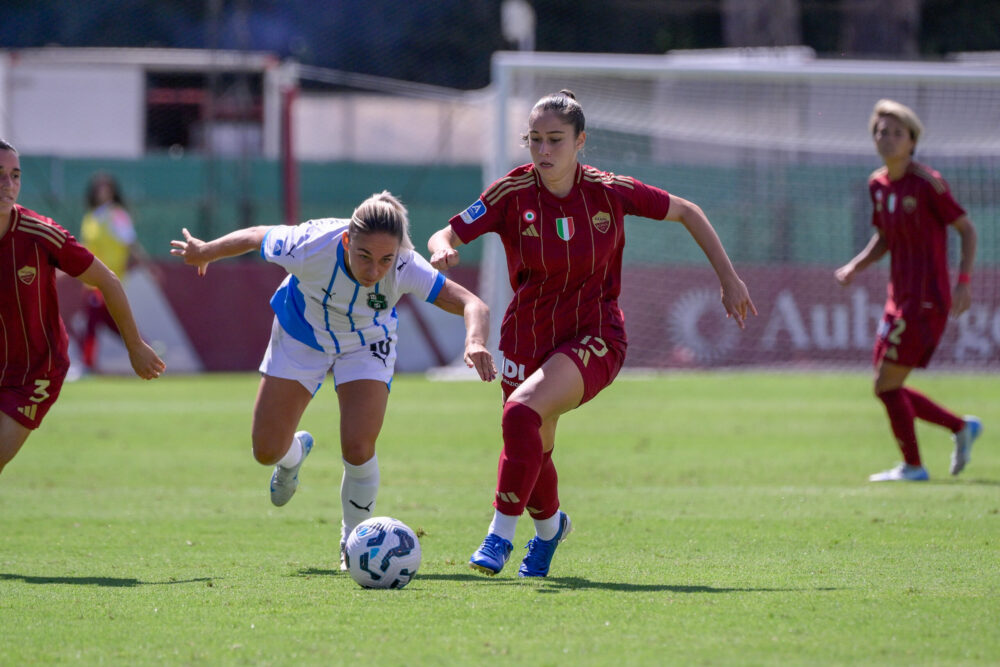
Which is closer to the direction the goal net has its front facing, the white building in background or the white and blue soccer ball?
the white and blue soccer ball

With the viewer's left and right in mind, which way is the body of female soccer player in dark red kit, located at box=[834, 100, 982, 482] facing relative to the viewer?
facing the viewer and to the left of the viewer

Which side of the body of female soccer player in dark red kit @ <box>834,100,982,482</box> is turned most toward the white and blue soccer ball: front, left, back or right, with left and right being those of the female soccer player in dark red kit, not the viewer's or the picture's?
front

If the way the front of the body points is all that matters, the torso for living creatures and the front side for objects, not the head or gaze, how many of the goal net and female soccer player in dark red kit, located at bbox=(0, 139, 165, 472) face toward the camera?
2

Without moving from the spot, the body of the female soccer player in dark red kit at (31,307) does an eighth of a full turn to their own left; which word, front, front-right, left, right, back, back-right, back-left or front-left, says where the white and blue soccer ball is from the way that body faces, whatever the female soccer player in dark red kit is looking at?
front

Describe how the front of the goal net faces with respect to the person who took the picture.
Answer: facing the viewer

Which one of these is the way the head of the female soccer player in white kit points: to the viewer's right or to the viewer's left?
to the viewer's right

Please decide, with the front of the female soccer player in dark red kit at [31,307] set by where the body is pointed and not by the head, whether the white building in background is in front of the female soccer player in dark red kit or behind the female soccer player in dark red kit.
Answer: behind

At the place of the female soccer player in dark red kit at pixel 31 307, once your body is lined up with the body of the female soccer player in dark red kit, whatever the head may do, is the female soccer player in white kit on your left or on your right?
on your left

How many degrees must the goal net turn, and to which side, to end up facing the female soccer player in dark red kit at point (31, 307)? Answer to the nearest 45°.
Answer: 0° — it already faces them

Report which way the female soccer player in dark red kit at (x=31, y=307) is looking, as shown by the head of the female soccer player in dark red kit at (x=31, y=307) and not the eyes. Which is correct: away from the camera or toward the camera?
toward the camera

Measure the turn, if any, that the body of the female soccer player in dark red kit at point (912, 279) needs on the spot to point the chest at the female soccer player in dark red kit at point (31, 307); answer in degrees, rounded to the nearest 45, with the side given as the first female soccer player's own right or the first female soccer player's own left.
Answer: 0° — they already face them
